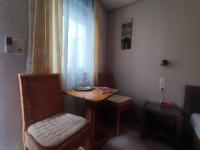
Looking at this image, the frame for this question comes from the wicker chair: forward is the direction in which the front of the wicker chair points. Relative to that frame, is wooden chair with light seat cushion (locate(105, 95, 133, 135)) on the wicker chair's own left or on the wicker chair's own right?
on the wicker chair's own left

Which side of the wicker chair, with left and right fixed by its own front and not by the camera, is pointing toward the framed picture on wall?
left

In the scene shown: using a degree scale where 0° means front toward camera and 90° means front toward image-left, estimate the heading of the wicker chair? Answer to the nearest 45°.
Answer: approximately 315°

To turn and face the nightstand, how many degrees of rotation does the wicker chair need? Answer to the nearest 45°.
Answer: approximately 45° to its left

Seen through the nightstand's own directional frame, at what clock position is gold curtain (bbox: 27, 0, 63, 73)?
The gold curtain is roughly at 2 o'clock from the nightstand.
